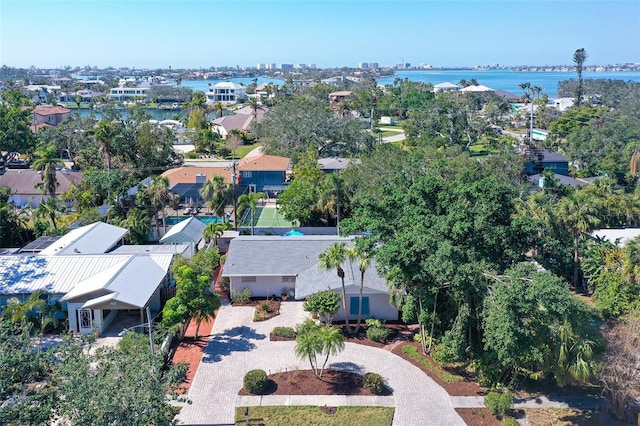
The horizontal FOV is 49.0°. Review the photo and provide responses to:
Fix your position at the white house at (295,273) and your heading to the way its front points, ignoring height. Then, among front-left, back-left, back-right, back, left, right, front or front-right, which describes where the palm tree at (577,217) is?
left

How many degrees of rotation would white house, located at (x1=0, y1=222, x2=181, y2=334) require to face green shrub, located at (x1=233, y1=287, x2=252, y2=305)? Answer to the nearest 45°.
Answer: approximately 90° to its left

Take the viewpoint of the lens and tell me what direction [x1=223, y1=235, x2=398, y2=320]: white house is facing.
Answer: facing the viewer

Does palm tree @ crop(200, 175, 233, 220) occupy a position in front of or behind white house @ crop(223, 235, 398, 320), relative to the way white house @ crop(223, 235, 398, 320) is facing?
behind

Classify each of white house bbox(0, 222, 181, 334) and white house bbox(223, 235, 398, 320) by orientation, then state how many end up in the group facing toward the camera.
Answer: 2

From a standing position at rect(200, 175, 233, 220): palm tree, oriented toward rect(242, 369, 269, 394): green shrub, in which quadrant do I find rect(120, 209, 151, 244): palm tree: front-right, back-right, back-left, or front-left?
front-right

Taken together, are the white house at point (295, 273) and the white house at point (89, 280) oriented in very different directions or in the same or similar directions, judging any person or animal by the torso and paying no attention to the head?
same or similar directions

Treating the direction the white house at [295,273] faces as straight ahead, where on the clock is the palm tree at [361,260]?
The palm tree is roughly at 11 o'clock from the white house.

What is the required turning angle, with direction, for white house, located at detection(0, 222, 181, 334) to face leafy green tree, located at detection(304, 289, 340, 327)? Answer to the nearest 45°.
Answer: approximately 45° to its left

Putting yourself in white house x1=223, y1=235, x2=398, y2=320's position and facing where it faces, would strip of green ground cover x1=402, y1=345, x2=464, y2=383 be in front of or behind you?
in front

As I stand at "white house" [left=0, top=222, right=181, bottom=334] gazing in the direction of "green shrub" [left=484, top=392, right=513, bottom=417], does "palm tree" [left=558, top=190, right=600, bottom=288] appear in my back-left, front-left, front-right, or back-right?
front-left

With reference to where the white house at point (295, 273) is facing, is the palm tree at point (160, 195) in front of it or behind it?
behind

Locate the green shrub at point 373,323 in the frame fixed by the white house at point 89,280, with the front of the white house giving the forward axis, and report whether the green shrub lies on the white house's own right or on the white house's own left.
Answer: on the white house's own left

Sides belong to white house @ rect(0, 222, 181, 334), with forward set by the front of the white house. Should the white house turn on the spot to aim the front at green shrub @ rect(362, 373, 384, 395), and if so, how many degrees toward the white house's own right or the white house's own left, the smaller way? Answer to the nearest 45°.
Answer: approximately 45° to the white house's own left

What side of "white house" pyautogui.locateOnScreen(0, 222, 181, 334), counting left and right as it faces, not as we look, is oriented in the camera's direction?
front

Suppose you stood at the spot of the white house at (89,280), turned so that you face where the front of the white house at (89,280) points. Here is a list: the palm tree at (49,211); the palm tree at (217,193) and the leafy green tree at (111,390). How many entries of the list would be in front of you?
1

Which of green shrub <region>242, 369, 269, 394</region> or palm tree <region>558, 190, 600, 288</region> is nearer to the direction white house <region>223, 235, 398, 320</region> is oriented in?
the green shrub
